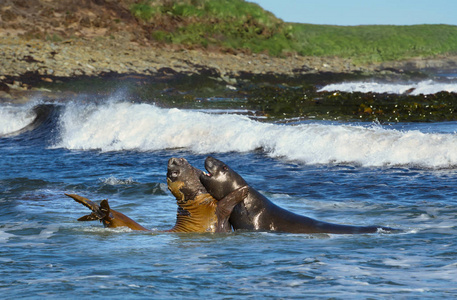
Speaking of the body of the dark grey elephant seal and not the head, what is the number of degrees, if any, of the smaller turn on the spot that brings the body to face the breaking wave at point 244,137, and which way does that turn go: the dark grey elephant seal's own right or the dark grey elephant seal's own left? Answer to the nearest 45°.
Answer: approximately 90° to the dark grey elephant seal's own right

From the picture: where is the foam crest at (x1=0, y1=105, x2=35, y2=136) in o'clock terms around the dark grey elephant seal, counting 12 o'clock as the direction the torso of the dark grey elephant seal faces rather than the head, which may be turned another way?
The foam crest is roughly at 2 o'clock from the dark grey elephant seal.

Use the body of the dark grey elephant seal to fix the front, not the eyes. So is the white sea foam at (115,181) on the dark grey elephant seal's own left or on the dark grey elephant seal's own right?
on the dark grey elephant seal's own right

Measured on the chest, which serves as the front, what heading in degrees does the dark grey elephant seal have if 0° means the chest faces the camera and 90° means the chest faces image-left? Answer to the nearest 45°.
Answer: approximately 90°
